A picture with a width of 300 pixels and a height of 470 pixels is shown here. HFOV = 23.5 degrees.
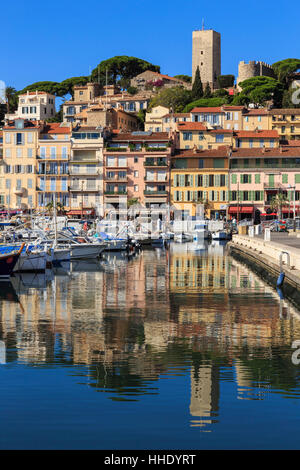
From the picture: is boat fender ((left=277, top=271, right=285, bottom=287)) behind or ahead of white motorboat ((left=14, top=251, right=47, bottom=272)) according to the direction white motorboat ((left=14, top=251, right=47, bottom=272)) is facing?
ahead
